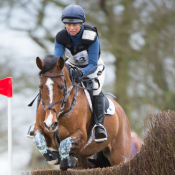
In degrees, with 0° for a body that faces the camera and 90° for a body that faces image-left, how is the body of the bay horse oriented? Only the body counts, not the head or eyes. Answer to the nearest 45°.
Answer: approximately 45°

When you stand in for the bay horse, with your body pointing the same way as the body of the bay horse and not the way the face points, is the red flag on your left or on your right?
on your right
